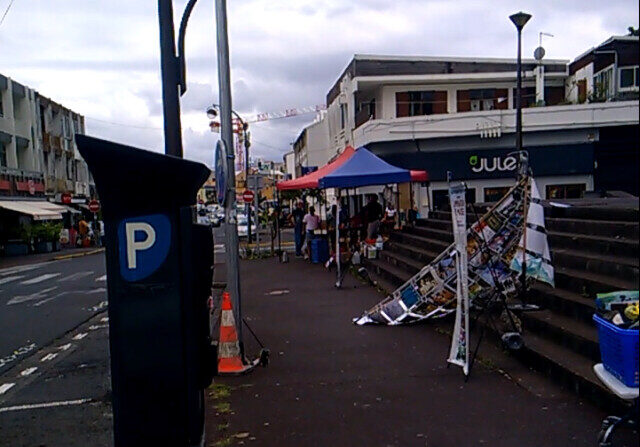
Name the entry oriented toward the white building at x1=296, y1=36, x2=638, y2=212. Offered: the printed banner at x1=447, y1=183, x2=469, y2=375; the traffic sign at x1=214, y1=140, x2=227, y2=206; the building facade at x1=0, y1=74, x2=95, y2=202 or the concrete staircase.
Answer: the building facade

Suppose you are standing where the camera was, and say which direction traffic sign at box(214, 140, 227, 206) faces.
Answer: facing to the left of the viewer

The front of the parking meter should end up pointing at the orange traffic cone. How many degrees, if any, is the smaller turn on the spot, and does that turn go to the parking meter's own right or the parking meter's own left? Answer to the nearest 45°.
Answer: approximately 90° to the parking meter's own left

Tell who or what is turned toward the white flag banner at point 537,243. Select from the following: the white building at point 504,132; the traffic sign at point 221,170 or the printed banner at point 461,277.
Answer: the white building

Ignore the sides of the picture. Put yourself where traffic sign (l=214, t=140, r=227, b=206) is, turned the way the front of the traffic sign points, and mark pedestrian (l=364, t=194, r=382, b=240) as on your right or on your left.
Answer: on your right

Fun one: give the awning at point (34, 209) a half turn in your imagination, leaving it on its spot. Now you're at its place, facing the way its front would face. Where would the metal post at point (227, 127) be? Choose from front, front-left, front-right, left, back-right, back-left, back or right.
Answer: back-left

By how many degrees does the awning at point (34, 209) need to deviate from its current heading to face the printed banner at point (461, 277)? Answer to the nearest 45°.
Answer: approximately 45° to its right

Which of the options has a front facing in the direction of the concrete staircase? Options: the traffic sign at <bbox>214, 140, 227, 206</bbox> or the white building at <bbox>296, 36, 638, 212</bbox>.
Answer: the white building

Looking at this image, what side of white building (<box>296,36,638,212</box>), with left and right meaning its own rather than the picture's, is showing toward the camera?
front

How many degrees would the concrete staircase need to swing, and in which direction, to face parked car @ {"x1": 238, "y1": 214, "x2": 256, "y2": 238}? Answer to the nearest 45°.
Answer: approximately 90° to its right
